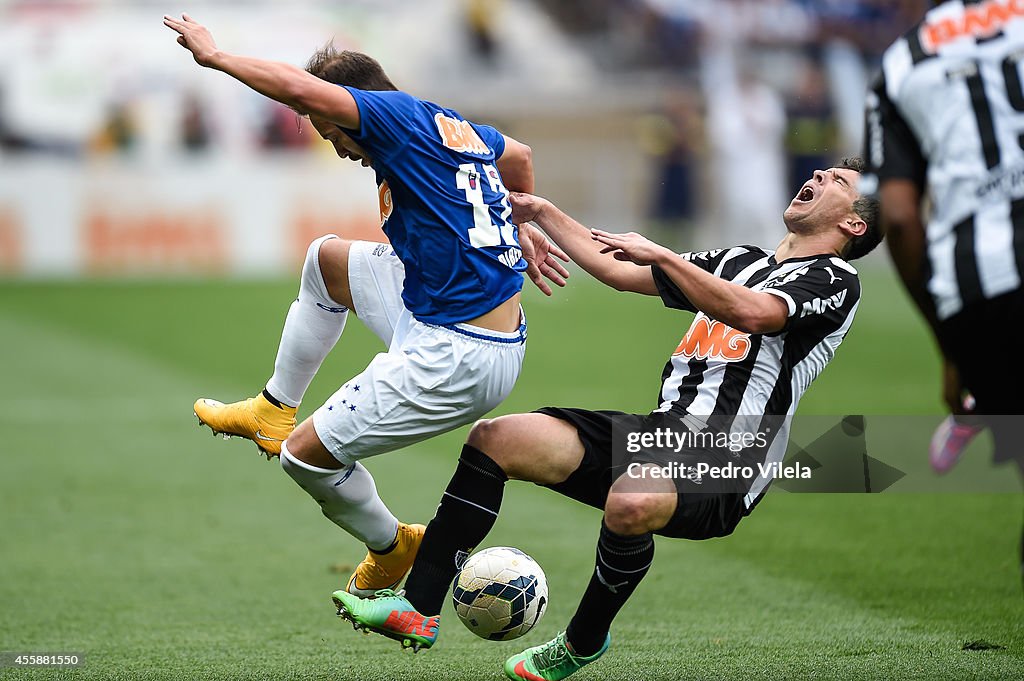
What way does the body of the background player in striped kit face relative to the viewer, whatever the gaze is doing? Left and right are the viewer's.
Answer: facing away from the viewer

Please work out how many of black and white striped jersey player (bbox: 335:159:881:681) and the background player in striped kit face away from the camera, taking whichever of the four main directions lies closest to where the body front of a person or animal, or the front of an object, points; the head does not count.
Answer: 1

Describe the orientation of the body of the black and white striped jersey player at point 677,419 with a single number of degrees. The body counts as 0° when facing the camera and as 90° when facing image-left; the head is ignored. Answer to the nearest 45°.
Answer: approximately 45°

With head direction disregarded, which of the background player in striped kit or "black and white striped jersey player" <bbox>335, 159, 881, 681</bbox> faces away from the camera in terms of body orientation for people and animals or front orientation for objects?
the background player in striped kit
